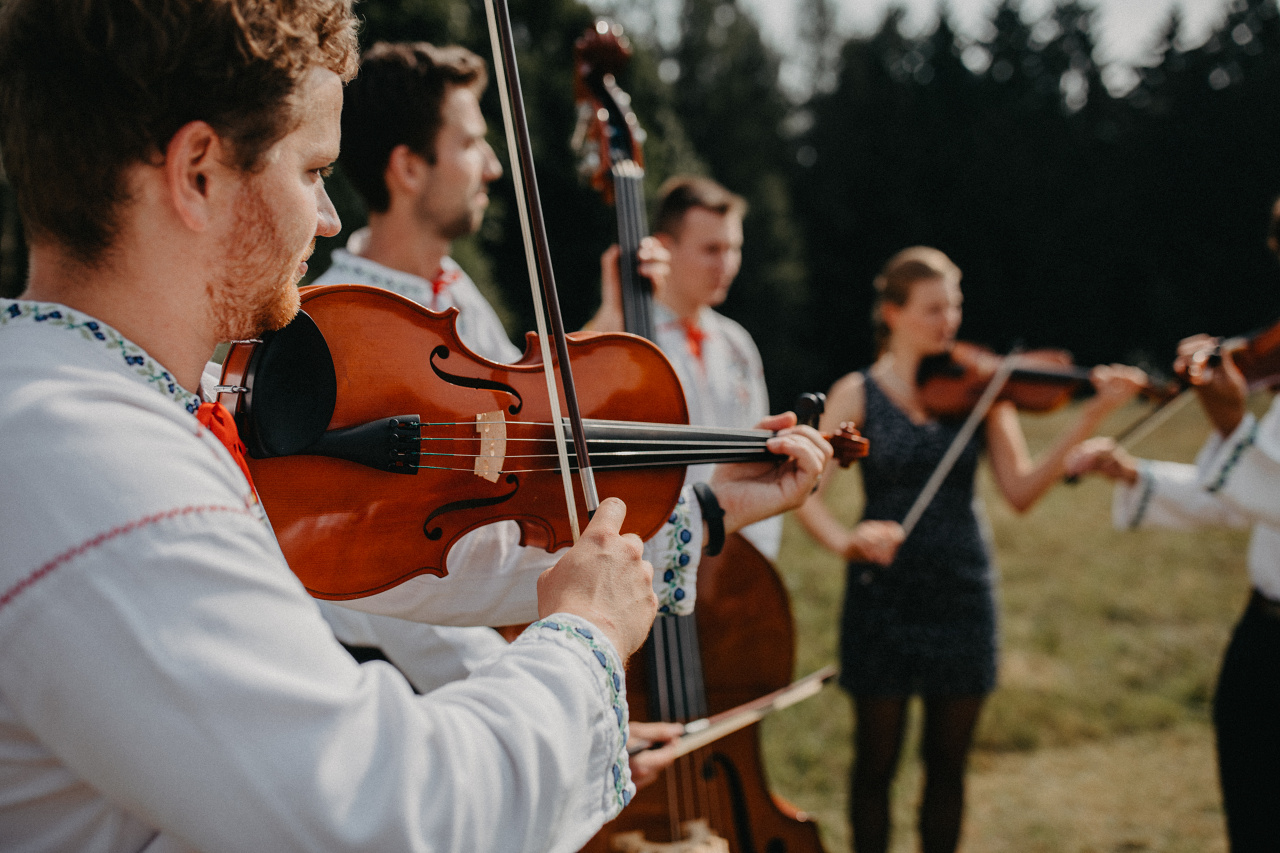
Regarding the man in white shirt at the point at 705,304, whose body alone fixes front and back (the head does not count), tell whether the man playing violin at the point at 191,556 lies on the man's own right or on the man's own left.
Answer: on the man's own right

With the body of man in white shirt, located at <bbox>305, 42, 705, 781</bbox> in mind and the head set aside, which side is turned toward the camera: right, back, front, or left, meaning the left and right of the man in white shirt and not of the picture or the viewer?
right

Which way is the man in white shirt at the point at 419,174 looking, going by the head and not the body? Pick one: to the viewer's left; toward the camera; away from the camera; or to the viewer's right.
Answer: to the viewer's right

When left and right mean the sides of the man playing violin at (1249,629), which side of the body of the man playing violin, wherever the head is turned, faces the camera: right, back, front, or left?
left

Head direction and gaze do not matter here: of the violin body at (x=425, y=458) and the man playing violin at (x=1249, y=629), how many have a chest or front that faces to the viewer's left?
1

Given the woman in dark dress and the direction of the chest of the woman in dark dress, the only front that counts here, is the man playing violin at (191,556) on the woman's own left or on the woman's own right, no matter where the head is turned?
on the woman's own right

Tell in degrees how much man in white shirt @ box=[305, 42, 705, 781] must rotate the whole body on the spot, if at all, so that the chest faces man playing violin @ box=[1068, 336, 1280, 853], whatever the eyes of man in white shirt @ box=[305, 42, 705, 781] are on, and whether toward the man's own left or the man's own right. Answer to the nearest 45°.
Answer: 0° — they already face them

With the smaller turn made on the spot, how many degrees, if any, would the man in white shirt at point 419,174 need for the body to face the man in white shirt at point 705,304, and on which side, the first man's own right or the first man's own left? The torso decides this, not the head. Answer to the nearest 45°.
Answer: approximately 45° to the first man's own left

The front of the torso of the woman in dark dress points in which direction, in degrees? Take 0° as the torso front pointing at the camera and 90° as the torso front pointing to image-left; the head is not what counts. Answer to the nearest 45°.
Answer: approximately 315°

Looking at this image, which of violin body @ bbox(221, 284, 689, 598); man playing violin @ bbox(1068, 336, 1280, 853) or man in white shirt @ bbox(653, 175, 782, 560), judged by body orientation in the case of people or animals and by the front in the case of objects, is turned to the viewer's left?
the man playing violin
